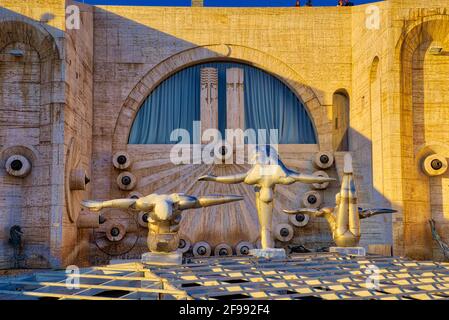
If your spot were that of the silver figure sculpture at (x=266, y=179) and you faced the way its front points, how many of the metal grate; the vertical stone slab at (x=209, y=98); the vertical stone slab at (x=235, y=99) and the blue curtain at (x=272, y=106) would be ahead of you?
1

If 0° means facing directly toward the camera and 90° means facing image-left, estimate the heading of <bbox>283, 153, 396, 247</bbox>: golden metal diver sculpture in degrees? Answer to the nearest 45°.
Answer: approximately 0°

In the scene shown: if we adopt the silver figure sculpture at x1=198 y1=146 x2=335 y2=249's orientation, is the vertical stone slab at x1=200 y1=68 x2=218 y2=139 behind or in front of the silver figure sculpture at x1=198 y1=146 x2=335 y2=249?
behind

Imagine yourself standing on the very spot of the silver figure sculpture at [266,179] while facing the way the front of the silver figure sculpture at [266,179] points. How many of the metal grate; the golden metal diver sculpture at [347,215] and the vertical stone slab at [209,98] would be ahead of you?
1

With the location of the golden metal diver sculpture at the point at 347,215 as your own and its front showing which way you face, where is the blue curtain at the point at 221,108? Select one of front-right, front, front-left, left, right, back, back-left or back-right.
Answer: back-right

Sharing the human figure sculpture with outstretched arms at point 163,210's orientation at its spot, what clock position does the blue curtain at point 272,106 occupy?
The blue curtain is roughly at 7 o'clock from the human figure sculpture with outstretched arms.

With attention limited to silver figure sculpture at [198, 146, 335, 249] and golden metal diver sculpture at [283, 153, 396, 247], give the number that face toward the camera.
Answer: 2

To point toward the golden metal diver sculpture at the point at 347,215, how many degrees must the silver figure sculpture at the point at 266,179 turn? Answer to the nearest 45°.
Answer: approximately 135° to its left

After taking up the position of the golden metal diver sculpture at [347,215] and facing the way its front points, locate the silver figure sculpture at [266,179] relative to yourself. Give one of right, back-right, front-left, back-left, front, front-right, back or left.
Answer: front-right

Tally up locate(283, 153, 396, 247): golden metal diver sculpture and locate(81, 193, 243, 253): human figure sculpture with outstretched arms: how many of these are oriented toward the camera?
2
